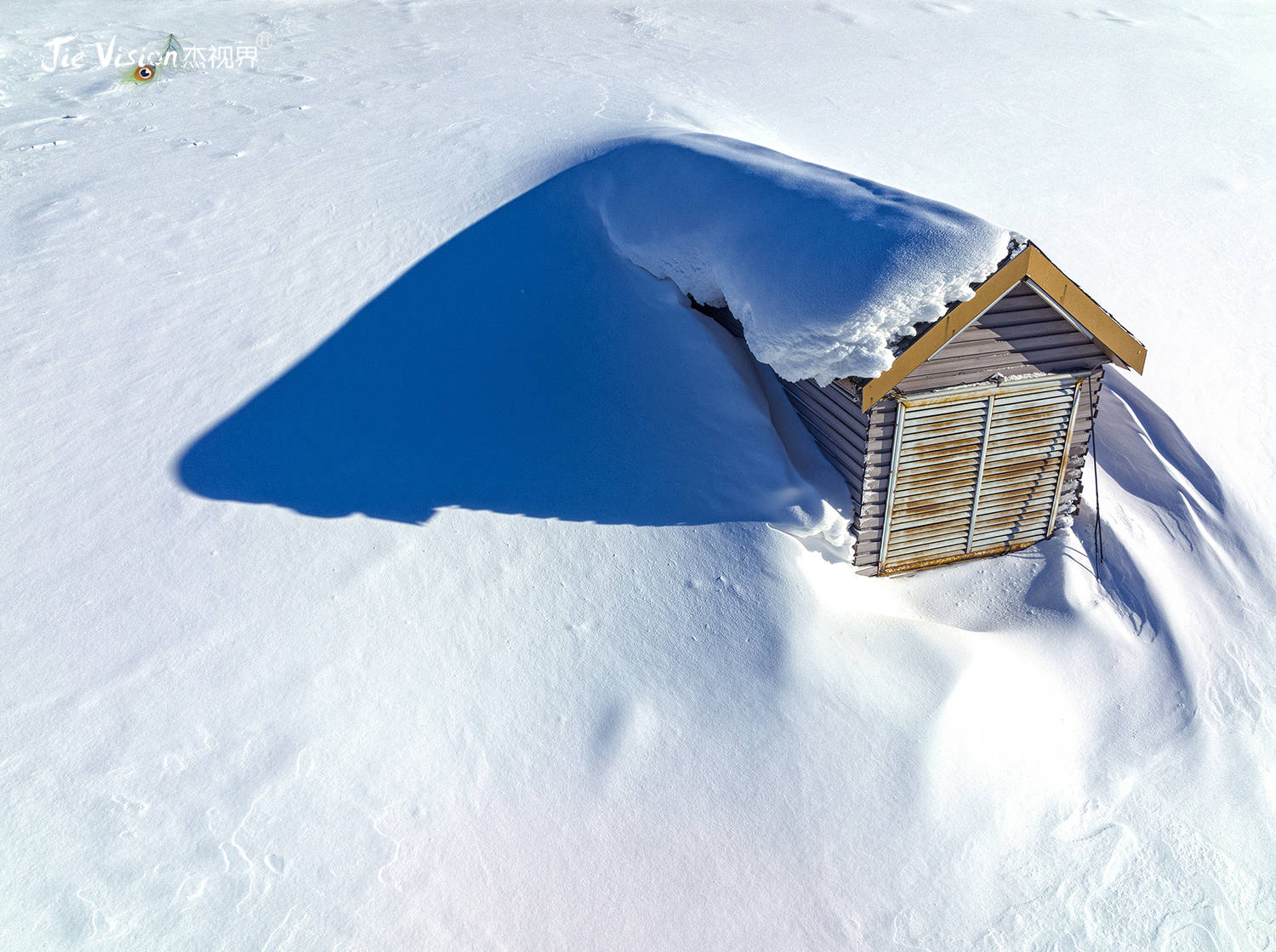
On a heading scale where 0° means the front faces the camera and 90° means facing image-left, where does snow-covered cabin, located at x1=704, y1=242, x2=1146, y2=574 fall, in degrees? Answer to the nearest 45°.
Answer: approximately 315°
